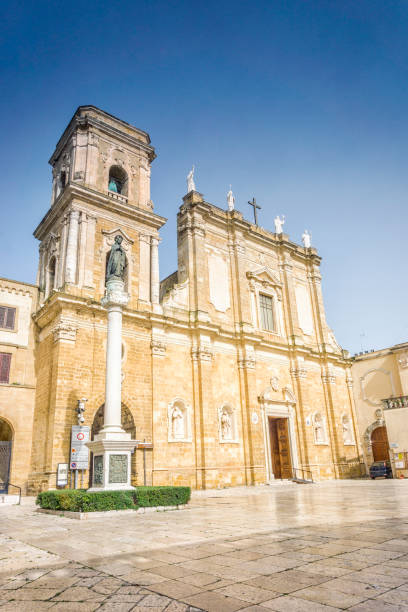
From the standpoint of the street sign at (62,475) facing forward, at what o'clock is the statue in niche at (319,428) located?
The statue in niche is roughly at 8 o'clock from the street sign.

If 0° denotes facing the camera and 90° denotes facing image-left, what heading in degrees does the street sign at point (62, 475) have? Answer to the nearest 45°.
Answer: approximately 0°

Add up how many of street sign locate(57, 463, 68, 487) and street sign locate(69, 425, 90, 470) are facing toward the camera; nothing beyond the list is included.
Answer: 2

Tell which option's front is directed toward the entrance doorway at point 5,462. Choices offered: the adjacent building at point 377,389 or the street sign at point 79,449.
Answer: the adjacent building

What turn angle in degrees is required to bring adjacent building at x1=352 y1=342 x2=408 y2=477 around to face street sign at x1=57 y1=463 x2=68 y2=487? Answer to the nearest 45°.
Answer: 0° — it already faces it

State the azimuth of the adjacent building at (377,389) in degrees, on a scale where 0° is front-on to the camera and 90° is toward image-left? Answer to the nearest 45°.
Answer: approximately 45°
